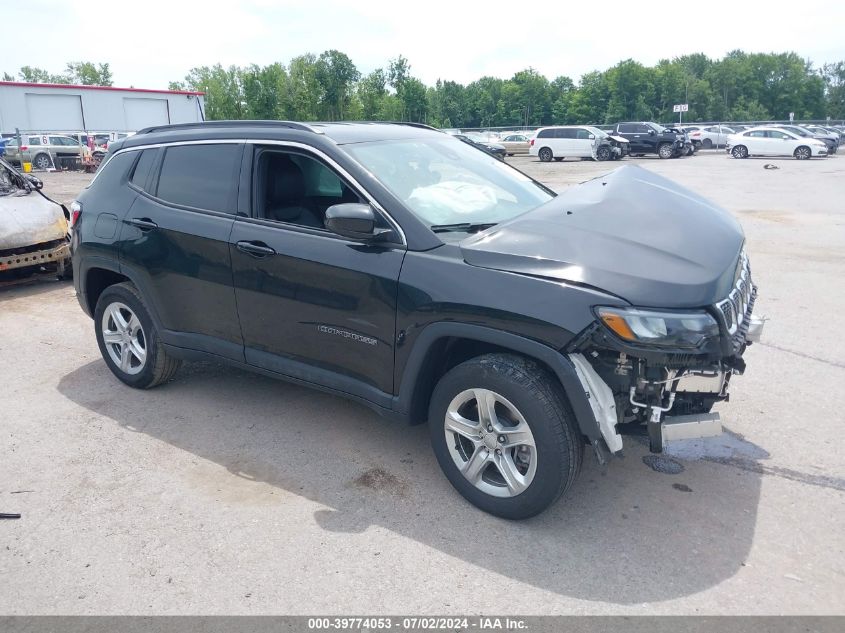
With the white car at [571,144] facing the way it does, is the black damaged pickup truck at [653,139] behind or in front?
in front

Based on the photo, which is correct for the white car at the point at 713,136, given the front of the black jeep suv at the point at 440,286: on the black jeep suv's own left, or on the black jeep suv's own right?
on the black jeep suv's own left

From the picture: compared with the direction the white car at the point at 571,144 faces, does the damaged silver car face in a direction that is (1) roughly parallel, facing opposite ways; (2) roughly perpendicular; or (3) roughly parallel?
roughly parallel

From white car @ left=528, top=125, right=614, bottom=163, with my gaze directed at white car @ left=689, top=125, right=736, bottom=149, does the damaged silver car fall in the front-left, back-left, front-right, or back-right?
back-right

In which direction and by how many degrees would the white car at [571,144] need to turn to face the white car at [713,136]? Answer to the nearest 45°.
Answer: approximately 45° to its left

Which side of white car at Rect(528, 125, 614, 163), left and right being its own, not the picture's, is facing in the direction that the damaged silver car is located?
right

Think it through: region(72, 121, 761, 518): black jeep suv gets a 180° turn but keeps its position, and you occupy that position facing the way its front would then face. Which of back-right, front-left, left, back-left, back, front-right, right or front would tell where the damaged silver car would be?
front

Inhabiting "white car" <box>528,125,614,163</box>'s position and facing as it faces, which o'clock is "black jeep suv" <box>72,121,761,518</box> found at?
The black jeep suv is roughly at 3 o'clock from the white car.

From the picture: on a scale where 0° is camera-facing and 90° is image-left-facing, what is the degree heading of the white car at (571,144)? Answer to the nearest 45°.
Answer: approximately 270°

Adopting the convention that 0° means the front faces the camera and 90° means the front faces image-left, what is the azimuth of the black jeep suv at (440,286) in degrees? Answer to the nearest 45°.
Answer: approximately 315°
